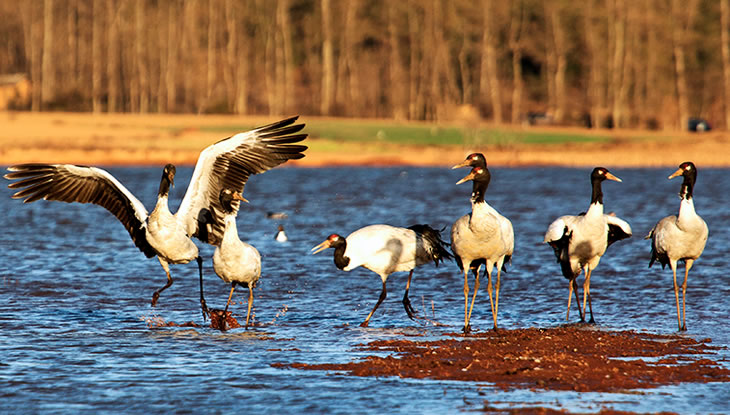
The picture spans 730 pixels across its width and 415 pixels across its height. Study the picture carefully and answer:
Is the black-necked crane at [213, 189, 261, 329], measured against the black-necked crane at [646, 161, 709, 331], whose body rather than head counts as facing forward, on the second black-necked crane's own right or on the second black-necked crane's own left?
on the second black-necked crane's own right

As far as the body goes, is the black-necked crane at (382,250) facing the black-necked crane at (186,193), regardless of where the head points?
yes

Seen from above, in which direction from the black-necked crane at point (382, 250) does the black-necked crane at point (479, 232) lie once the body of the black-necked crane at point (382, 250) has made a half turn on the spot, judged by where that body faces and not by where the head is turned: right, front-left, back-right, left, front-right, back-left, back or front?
front-right

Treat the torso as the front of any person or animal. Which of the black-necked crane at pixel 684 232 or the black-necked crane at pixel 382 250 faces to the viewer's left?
the black-necked crane at pixel 382 250

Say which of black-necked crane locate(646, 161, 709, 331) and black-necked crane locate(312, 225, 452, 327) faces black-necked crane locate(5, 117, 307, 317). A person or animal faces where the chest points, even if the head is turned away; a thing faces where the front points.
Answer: black-necked crane locate(312, 225, 452, 327)

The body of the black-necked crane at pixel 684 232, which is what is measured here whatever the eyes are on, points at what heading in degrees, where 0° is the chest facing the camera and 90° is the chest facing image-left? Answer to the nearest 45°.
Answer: approximately 315°

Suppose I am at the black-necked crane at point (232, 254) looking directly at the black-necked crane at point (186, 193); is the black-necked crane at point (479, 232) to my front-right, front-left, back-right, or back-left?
back-right

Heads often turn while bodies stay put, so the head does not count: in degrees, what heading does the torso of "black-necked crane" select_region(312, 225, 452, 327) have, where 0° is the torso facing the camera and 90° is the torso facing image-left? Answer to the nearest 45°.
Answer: approximately 90°

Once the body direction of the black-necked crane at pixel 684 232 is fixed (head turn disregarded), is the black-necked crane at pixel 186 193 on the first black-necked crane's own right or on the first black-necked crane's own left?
on the first black-necked crane's own right

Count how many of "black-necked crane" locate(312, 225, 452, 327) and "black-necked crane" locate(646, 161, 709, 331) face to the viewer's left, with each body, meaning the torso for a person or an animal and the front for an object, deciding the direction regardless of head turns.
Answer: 1
